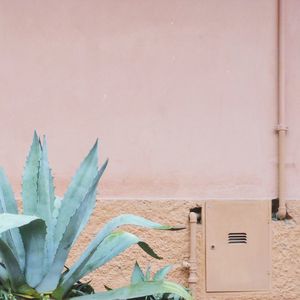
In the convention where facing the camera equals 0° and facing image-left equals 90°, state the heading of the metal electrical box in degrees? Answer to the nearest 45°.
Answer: approximately 0°
